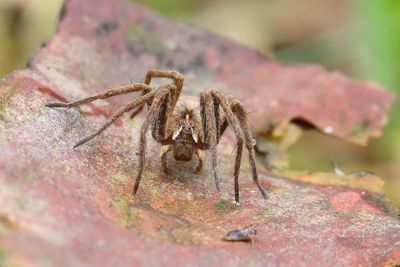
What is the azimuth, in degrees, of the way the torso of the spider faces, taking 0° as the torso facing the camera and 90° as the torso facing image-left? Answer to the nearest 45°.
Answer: approximately 0°

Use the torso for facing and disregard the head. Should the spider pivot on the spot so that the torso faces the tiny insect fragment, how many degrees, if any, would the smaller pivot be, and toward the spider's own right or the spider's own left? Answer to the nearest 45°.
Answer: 0° — it already faces it
